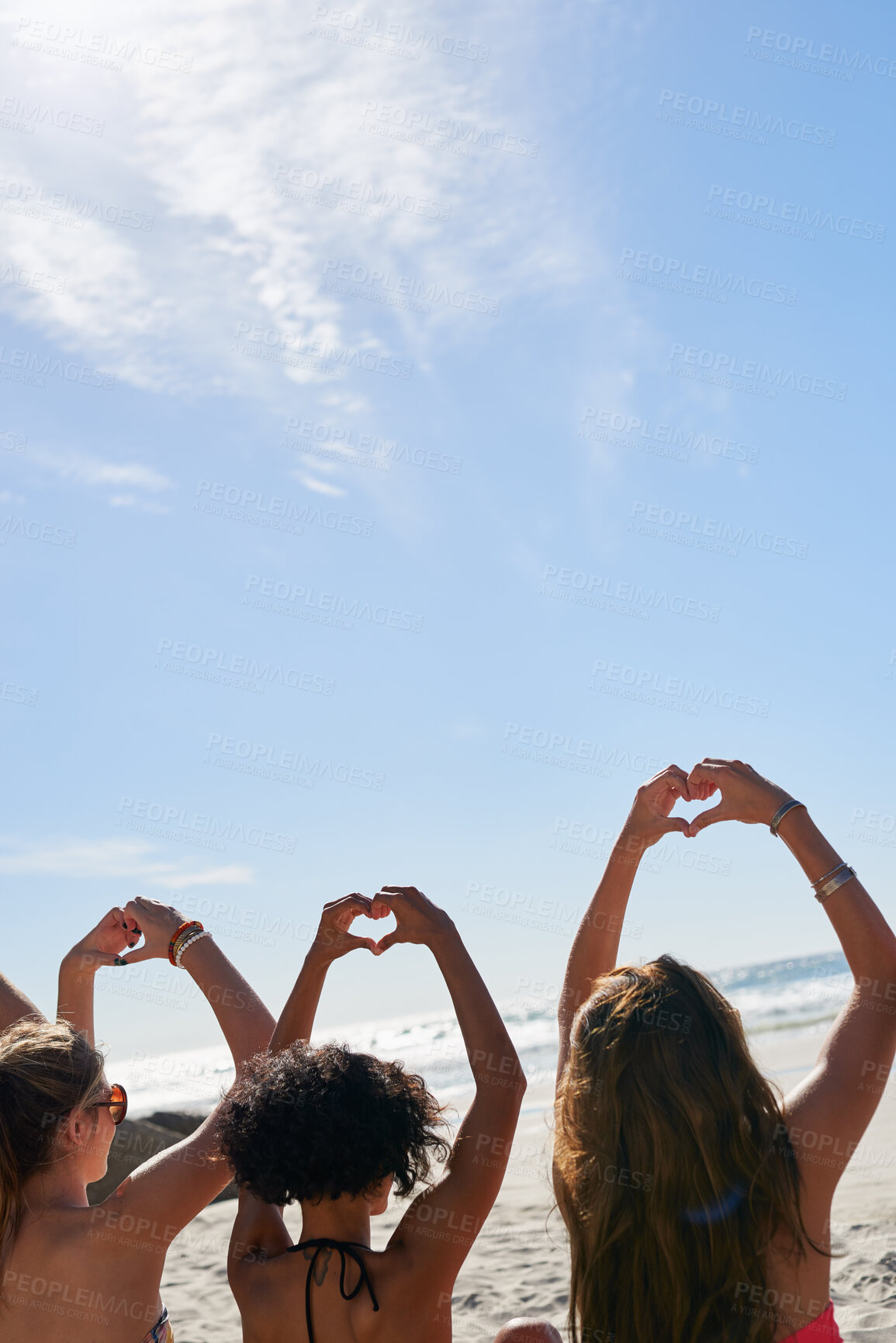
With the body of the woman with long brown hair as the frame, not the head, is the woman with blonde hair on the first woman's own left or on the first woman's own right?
on the first woman's own left

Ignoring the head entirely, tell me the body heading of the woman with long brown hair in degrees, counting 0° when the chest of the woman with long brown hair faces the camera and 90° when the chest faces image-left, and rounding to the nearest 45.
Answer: approximately 180°

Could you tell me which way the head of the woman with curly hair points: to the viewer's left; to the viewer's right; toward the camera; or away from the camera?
away from the camera

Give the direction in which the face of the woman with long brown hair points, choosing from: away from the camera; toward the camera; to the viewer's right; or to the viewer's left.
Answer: away from the camera

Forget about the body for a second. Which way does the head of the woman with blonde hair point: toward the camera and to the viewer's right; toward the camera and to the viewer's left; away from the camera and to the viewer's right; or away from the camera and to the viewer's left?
away from the camera and to the viewer's right
